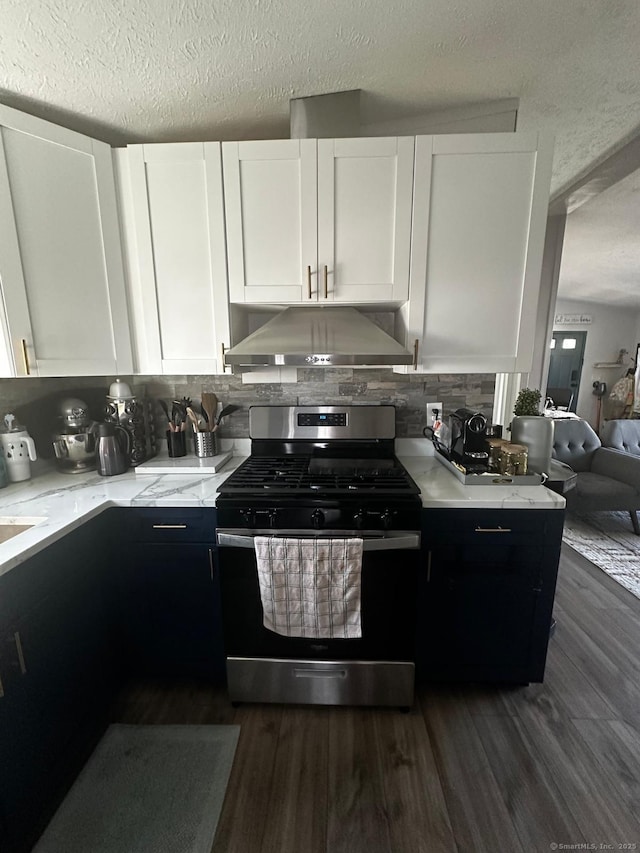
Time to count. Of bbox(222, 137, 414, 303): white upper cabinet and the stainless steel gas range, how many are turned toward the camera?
2

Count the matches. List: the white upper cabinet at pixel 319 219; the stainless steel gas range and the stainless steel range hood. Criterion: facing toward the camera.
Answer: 3

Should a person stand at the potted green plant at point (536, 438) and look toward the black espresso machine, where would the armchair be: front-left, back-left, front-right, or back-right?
back-right

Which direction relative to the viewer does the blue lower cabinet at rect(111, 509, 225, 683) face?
toward the camera

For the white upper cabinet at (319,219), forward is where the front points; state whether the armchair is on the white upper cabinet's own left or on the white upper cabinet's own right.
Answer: on the white upper cabinet's own left

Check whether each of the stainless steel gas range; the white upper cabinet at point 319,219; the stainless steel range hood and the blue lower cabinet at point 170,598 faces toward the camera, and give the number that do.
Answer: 4

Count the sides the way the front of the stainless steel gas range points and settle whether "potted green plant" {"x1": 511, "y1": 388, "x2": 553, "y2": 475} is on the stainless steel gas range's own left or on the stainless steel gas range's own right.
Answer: on the stainless steel gas range's own left

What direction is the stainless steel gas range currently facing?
toward the camera

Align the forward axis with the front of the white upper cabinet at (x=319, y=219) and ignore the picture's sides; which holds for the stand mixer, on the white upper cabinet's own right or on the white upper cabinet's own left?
on the white upper cabinet's own right

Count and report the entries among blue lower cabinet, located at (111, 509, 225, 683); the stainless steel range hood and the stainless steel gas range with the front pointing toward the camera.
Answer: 3
